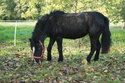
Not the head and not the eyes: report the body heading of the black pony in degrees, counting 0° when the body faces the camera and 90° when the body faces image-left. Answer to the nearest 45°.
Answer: approximately 90°
